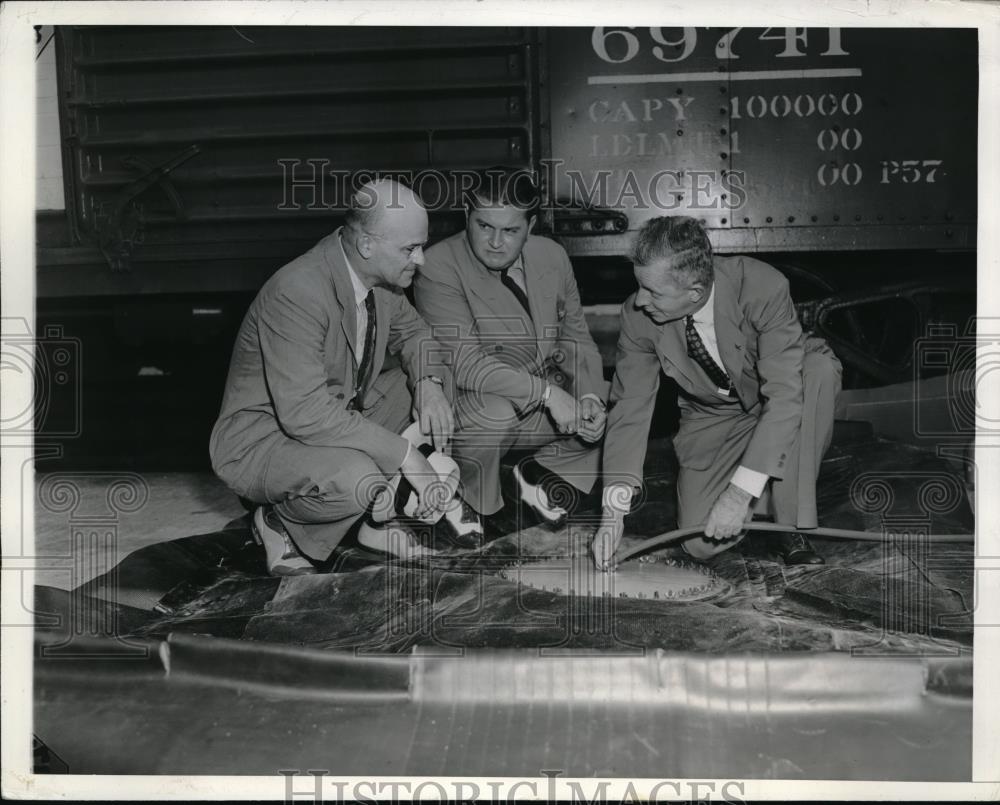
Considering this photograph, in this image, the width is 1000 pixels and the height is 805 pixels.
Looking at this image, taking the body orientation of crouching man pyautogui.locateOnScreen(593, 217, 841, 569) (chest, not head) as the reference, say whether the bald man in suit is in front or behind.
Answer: in front

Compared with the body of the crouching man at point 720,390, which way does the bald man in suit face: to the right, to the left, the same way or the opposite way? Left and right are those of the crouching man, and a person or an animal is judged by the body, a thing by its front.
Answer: to the left

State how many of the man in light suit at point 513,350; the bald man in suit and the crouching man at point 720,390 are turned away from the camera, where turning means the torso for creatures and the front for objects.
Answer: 0

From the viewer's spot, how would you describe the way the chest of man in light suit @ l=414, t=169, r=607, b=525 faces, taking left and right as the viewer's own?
facing the viewer and to the right of the viewer

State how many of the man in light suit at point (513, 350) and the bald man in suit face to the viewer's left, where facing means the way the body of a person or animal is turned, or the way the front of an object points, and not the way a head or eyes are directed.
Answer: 0

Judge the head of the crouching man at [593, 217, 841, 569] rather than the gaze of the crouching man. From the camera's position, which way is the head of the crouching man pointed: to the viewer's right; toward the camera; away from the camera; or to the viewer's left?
to the viewer's left

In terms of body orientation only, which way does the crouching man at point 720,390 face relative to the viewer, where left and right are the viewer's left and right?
facing the viewer and to the left of the viewer

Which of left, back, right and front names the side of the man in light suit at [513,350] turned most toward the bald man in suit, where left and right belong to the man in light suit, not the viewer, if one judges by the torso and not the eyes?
right

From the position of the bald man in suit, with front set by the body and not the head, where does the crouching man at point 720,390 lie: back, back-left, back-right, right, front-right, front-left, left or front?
front-left

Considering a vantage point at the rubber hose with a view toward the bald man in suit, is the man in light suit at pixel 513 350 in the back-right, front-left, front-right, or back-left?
front-right
